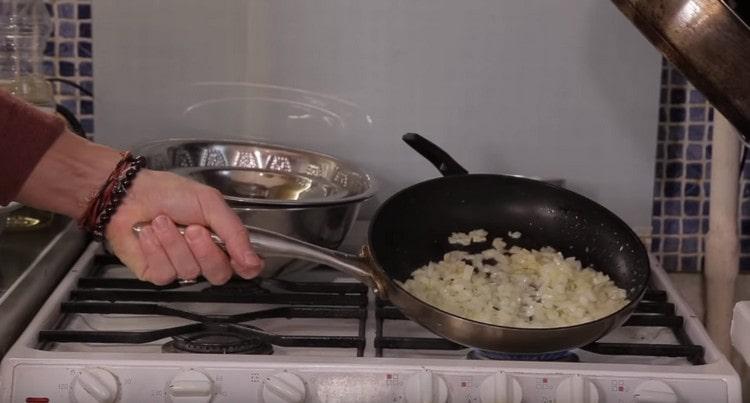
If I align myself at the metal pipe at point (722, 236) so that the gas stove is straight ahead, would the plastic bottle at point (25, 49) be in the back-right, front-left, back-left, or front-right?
front-right

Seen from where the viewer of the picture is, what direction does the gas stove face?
facing the viewer

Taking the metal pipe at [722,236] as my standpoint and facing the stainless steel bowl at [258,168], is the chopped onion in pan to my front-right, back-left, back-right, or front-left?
front-left

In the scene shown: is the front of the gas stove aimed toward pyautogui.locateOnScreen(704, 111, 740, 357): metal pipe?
no
